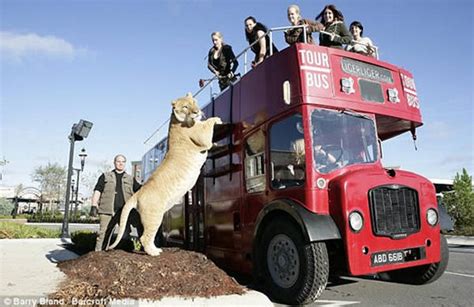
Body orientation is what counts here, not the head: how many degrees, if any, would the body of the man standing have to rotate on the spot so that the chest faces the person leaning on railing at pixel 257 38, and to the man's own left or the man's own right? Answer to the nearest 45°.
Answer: approximately 45° to the man's own left

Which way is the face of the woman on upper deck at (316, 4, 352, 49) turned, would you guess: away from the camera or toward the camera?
toward the camera

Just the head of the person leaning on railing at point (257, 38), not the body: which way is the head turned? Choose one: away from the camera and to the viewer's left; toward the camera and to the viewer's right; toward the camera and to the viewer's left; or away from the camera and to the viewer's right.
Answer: toward the camera and to the viewer's left

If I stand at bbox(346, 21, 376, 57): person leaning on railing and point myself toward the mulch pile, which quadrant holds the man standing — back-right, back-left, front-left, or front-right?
front-right

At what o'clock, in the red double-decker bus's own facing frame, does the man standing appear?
The man standing is roughly at 5 o'clock from the red double-decker bus.

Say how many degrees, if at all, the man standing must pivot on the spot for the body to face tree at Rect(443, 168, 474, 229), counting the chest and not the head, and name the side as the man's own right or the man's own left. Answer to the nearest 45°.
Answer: approximately 135° to the man's own left

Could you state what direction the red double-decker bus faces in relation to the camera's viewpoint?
facing the viewer and to the right of the viewer

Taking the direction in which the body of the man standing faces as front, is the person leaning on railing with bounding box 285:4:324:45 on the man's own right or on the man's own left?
on the man's own left

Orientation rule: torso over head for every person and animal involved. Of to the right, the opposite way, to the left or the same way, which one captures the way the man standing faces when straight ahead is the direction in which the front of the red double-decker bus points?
the same way

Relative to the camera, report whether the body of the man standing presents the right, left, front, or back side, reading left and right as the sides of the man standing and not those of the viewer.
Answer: front

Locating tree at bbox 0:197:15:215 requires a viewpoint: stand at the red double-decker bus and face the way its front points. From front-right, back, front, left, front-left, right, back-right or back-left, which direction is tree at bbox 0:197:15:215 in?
back

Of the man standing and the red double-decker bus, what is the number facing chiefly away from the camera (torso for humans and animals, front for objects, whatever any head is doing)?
0
